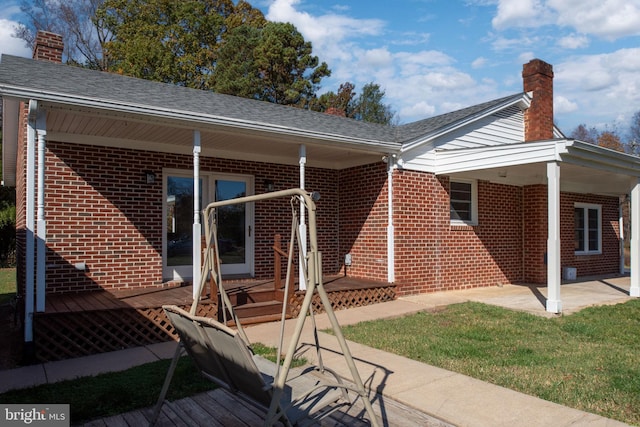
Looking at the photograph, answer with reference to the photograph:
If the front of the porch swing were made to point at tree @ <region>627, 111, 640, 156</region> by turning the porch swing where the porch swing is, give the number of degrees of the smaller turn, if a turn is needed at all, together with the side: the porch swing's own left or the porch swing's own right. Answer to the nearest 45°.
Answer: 0° — it already faces it

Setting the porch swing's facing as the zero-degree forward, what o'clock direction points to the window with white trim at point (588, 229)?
The window with white trim is roughly at 12 o'clock from the porch swing.

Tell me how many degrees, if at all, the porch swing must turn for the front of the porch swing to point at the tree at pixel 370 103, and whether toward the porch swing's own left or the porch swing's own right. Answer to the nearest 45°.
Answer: approximately 45° to the porch swing's own left

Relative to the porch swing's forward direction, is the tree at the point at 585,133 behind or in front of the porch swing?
in front

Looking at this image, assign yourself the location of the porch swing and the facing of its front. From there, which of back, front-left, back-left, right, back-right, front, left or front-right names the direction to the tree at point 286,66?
front-left

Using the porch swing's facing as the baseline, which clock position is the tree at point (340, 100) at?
The tree is roughly at 11 o'clock from the porch swing.

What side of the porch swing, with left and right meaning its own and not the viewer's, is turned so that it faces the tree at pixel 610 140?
front

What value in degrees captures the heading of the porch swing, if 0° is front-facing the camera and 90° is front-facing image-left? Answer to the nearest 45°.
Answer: approximately 225°

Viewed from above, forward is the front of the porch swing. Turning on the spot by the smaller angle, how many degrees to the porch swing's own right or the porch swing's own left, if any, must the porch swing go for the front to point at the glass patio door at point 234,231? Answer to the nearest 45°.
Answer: approximately 45° to the porch swing's own left

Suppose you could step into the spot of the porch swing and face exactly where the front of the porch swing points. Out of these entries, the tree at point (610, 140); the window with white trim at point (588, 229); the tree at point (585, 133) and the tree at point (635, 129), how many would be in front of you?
4

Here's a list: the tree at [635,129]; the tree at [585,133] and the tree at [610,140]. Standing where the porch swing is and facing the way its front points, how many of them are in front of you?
3

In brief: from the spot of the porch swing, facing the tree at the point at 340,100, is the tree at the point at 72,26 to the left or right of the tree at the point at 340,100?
left

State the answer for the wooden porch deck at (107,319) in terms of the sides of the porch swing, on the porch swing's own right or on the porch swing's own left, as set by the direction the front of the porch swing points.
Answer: on the porch swing's own left
